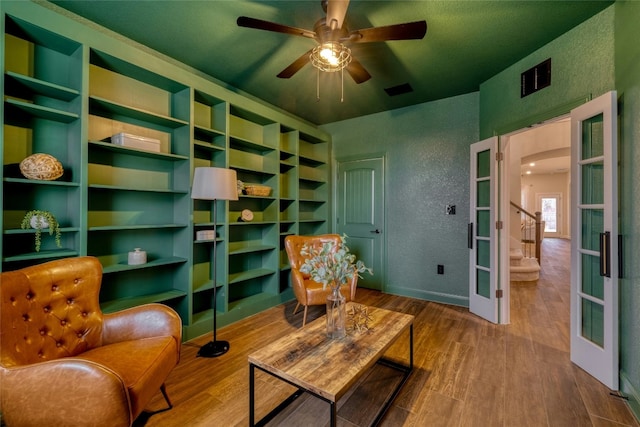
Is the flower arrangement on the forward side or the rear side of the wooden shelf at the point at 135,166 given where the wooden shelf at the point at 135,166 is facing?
on the forward side

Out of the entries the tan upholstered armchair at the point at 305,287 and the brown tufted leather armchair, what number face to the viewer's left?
0

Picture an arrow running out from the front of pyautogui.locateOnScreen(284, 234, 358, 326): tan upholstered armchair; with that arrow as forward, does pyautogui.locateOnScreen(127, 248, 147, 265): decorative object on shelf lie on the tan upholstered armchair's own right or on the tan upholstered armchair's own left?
on the tan upholstered armchair's own right

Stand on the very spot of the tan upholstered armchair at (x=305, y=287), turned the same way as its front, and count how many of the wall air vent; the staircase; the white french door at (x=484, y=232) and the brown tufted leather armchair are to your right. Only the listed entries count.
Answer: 1

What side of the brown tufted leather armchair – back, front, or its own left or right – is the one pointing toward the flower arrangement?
front

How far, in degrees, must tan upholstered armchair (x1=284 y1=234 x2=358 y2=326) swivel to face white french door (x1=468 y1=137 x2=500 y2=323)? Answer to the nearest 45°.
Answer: approximately 45° to its left

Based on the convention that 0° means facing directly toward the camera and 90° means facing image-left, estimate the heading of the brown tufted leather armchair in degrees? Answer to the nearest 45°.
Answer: approximately 315°

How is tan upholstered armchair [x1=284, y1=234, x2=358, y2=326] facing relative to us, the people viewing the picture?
facing the viewer and to the right of the viewer

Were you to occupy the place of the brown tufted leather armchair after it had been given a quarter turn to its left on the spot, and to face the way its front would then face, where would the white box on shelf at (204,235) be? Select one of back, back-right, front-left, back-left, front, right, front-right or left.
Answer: front

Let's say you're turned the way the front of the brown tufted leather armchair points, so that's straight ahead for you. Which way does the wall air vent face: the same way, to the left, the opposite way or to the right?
the opposite way

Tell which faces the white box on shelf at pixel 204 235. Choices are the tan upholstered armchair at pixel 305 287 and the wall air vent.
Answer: the wall air vent

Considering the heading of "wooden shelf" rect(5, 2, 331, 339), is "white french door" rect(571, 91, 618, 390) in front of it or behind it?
in front

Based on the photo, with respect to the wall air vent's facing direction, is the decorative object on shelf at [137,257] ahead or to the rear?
ahead
